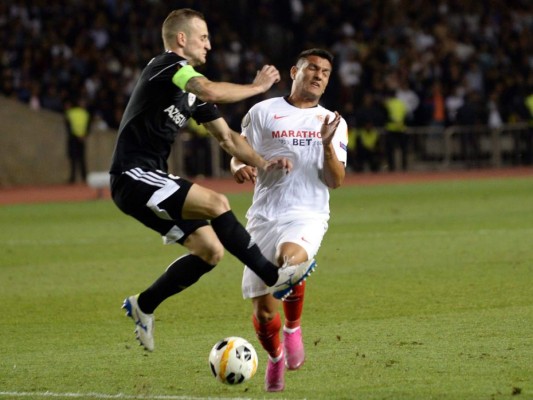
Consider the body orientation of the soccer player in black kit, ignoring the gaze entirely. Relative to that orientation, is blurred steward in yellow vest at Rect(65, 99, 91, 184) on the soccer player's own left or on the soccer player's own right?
on the soccer player's own left

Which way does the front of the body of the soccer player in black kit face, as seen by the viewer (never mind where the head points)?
to the viewer's right

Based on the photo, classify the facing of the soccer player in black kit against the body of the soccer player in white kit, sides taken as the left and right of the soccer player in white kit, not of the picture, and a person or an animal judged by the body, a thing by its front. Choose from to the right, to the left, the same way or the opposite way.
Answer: to the left

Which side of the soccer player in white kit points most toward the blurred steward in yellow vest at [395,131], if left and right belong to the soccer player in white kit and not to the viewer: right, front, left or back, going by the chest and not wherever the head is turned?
back

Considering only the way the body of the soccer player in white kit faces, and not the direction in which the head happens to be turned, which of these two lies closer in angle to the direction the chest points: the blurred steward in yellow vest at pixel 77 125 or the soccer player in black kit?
the soccer player in black kit

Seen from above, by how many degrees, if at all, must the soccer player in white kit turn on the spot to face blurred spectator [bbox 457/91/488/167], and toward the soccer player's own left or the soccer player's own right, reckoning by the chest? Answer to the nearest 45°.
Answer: approximately 180°

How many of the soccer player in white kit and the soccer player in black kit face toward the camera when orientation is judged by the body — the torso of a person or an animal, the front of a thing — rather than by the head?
1

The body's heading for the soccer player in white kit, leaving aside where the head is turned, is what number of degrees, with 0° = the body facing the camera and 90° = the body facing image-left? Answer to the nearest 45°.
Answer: approximately 0°

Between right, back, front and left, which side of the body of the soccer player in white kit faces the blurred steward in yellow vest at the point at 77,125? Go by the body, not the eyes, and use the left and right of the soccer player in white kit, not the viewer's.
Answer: back

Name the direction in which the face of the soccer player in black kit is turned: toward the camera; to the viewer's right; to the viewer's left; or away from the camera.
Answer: to the viewer's right
